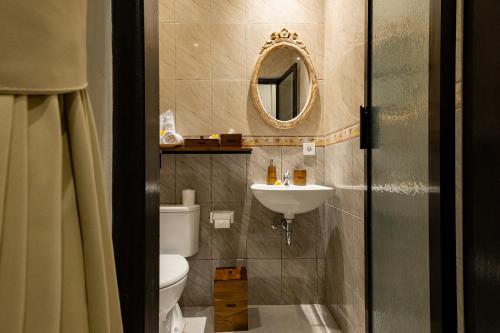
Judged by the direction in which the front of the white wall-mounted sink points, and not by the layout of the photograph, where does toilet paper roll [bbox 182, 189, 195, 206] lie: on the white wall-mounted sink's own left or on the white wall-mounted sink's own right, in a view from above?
on the white wall-mounted sink's own right

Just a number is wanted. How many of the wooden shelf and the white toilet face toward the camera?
2

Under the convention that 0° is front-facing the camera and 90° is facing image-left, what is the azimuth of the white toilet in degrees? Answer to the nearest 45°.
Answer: approximately 0°
